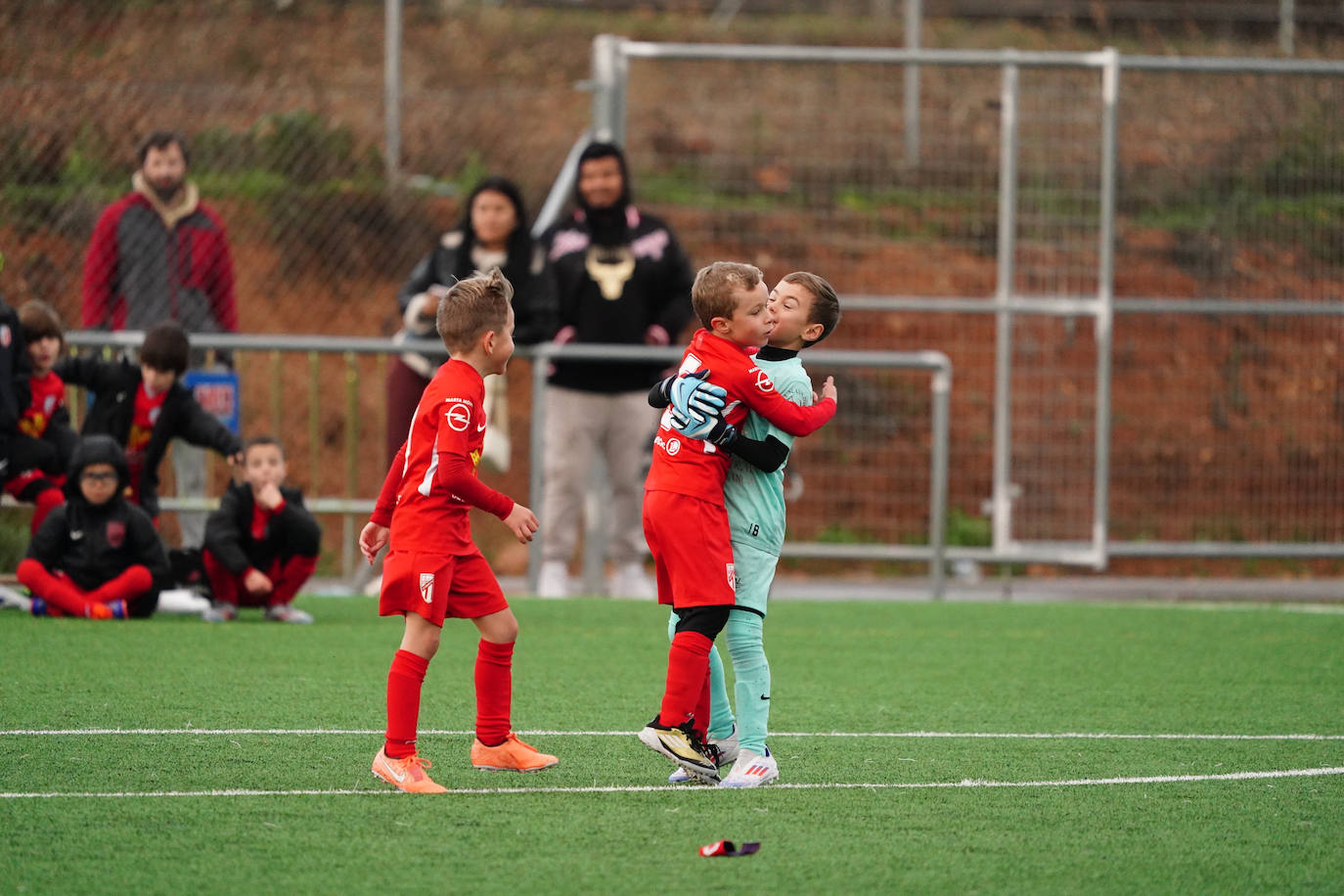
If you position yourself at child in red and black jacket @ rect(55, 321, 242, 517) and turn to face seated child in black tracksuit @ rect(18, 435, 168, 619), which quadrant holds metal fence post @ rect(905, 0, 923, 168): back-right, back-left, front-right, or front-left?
back-left

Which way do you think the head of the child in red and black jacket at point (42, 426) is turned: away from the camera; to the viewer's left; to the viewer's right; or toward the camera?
toward the camera

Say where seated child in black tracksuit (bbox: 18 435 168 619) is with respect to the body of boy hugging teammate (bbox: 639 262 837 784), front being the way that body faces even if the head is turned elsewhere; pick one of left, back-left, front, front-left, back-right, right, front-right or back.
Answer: back-left

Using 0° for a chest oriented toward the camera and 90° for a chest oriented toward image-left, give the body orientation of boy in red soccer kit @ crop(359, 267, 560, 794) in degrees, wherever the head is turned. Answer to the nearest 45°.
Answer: approximately 270°

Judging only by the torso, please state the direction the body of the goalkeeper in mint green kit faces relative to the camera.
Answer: to the viewer's left

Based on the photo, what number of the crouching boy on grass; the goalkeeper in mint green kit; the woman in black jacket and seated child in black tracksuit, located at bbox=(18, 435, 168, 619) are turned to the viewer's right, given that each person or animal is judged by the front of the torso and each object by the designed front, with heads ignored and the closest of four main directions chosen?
0

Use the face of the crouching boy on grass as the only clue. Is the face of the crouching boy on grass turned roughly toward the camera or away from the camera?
toward the camera

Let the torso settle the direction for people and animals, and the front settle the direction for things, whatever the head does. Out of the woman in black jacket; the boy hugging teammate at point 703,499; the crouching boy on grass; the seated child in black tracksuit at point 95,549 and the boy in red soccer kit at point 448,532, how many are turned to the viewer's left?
0

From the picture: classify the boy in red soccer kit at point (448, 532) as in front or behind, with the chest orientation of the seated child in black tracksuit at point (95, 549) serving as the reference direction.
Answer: in front

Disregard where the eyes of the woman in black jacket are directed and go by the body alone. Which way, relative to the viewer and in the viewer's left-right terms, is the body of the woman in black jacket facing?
facing the viewer

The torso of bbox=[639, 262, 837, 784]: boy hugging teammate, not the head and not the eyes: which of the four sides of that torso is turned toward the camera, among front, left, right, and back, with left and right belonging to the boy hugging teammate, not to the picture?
right

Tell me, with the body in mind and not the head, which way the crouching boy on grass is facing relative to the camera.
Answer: toward the camera

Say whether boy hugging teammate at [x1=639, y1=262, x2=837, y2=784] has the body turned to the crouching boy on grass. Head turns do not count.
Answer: no

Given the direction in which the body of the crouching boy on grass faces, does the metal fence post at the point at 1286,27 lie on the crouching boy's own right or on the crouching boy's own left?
on the crouching boy's own left

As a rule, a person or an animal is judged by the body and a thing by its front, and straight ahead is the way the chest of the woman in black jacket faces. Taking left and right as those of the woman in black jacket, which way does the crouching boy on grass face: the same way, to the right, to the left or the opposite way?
the same way

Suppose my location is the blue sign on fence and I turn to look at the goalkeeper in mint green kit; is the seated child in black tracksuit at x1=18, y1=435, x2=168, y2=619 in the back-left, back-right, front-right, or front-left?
front-right

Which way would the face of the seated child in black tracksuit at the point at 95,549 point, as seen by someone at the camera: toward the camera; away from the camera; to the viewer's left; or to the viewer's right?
toward the camera

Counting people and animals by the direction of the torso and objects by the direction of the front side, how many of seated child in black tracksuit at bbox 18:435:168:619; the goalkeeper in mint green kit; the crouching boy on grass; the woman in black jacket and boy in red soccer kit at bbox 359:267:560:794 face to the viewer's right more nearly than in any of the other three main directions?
1
